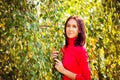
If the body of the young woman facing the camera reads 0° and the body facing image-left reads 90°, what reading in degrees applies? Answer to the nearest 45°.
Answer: approximately 45°
